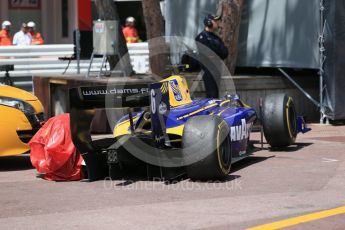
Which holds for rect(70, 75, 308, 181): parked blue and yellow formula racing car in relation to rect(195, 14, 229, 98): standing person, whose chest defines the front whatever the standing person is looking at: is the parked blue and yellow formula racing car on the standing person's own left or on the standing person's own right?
on the standing person's own right

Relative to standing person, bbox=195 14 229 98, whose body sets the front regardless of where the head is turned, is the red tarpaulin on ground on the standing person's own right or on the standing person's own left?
on the standing person's own right

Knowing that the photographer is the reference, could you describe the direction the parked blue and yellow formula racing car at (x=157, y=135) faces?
facing away from the viewer and to the right of the viewer
